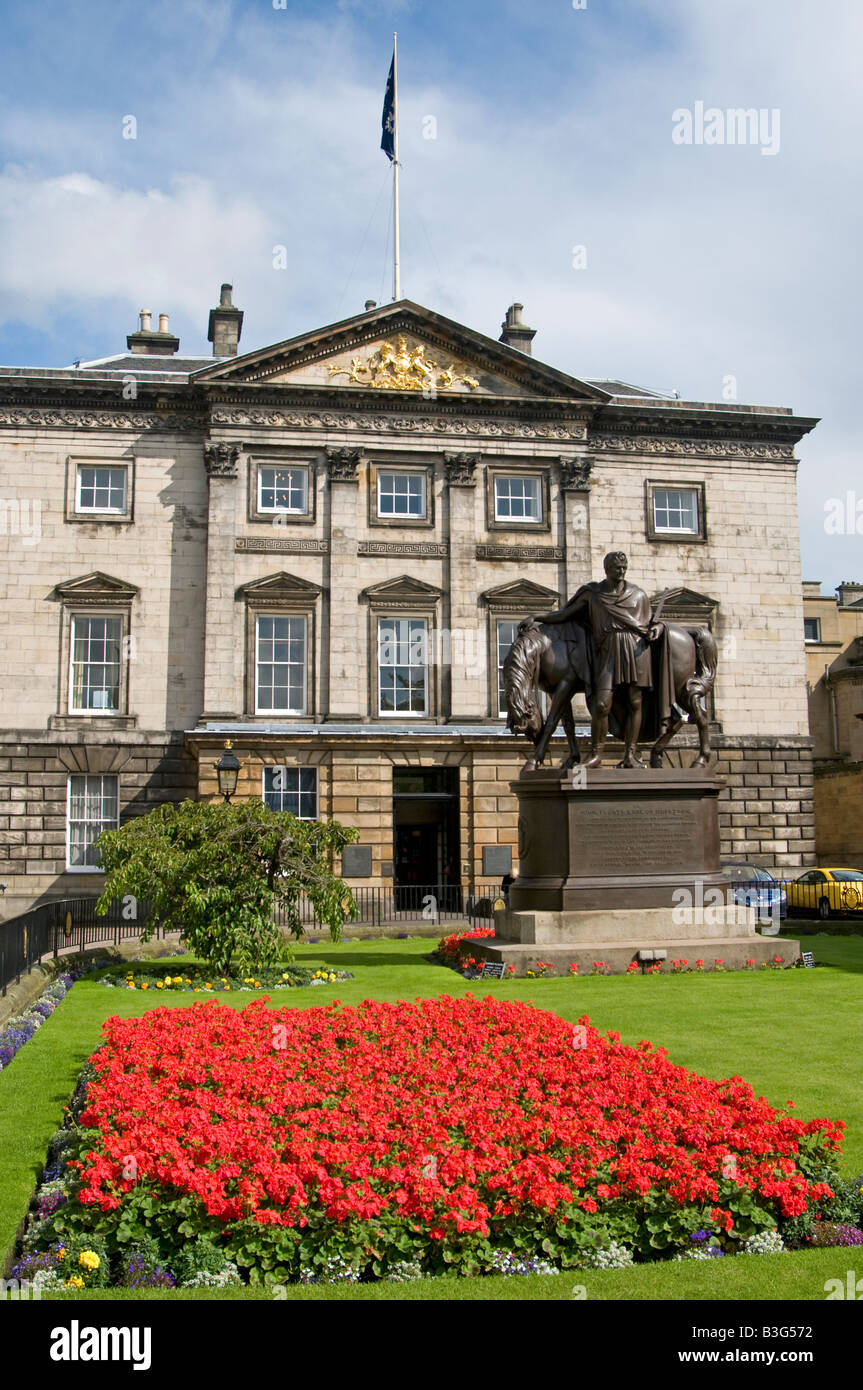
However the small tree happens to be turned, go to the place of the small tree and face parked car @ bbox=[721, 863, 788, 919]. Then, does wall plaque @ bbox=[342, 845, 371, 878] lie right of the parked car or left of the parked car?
left

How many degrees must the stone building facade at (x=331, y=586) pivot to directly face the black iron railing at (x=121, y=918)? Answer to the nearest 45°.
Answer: approximately 45° to its right

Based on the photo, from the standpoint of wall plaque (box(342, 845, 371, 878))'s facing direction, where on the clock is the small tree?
The small tree is roughly at 12 o'clock from the wall plaque.

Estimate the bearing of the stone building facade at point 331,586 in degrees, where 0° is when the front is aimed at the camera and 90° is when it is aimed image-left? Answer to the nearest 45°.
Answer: approximately 0°

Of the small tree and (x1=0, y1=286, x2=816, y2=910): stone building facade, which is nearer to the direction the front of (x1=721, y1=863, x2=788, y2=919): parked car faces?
the small tree

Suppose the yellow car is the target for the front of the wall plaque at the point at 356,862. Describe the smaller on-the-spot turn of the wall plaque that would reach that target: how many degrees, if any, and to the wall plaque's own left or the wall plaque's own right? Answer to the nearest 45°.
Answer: approximately 90° to the wall plaque's own left

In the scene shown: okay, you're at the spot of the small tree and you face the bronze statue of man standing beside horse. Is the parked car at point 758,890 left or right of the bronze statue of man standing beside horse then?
left
